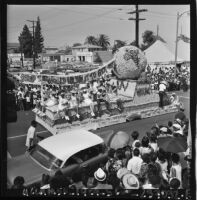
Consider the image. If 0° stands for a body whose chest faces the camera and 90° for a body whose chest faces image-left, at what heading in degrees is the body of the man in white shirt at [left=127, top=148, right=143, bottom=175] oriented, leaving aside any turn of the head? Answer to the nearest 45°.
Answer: approximately 180°

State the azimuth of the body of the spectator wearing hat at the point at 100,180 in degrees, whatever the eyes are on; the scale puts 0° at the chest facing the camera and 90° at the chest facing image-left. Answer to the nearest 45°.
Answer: approximately 180°
